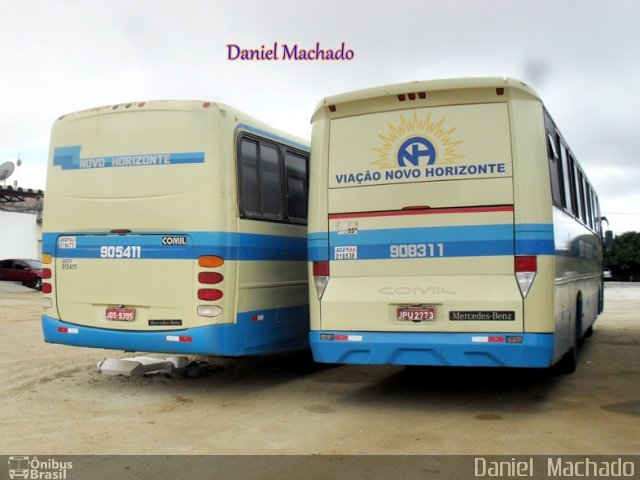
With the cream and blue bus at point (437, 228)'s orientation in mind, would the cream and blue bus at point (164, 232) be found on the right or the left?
on its left

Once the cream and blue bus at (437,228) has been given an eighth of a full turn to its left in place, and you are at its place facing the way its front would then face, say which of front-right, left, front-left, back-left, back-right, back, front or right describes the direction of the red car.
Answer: front

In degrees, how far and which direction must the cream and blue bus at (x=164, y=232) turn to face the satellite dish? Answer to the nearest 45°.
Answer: approximately 45° to its left

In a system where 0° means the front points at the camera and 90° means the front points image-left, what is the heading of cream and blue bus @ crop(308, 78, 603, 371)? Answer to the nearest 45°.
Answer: approximately 180°

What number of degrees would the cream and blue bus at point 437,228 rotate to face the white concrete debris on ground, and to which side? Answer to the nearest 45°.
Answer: approximately 90° to its left

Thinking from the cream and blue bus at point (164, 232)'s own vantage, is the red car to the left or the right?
on its left

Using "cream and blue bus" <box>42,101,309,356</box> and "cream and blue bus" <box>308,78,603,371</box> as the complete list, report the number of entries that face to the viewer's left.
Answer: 0

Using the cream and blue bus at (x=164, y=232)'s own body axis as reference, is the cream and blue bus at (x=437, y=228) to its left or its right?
on its right

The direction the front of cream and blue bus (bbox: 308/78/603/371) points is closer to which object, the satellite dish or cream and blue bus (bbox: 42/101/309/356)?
the satellite dish

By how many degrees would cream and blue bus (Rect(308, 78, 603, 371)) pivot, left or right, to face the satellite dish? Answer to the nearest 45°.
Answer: approximately 45° to its left

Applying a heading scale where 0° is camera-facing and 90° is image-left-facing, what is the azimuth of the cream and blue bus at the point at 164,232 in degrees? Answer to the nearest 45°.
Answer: approximately 225°

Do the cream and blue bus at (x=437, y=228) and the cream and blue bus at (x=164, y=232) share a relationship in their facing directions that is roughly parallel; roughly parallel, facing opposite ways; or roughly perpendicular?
roughly parallel
